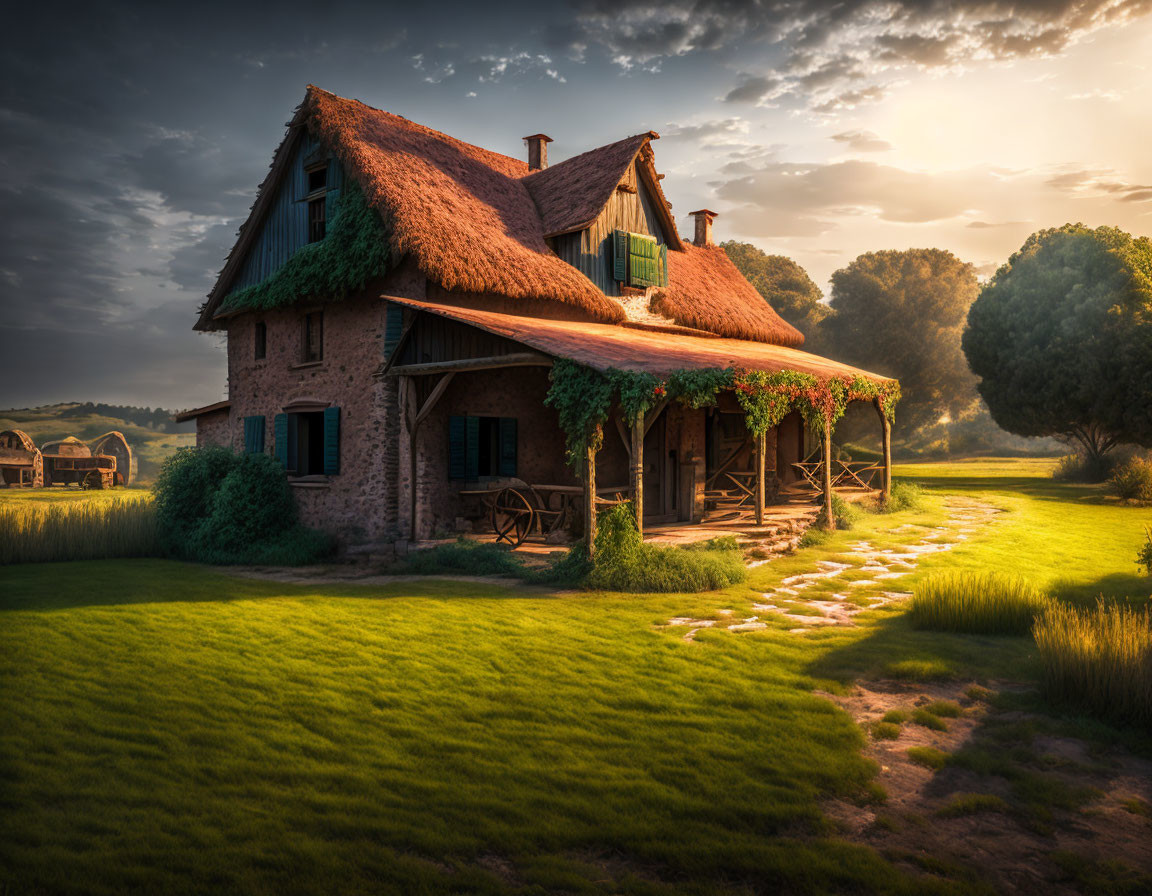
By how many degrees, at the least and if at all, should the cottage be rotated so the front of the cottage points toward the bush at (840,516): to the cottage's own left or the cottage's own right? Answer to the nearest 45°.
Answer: approximately 45° to the cottage's own left

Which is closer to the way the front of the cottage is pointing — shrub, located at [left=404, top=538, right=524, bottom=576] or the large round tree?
the shrub

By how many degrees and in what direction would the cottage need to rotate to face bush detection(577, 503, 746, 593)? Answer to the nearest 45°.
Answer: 0° — it already faces it

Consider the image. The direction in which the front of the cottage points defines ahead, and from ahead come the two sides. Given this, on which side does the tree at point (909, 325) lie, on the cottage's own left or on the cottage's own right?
on the cottage's own left

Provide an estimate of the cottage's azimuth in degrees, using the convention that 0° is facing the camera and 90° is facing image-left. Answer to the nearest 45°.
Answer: approximately 315°

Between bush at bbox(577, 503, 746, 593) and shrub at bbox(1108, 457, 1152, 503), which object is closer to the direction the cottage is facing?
the bush

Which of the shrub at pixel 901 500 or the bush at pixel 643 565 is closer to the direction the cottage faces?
the bush

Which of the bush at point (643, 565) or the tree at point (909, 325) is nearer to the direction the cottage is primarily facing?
the bush
